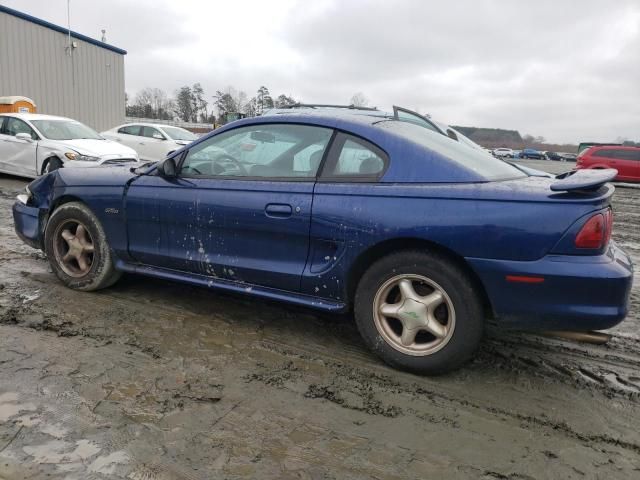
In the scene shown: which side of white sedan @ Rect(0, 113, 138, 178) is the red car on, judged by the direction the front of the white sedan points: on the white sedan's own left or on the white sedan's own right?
on the white sedan's own left

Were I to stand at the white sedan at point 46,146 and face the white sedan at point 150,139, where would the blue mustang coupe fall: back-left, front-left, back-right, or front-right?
back-right

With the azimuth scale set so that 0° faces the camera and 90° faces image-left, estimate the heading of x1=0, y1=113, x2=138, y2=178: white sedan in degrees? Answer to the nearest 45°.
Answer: approximately 315°

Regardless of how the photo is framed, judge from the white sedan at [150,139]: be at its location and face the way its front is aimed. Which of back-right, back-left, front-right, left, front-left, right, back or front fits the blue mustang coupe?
front-right

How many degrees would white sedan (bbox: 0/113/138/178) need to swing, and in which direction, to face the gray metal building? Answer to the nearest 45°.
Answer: approximately 135° to its left

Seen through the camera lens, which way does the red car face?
facing to the right of the viewer

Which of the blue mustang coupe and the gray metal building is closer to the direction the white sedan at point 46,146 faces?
the blue mustang coupe

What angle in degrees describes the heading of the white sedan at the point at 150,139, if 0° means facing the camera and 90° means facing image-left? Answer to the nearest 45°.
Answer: approximately 315°

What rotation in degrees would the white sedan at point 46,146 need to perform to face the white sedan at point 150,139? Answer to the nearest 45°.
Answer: approximately 90° to its left

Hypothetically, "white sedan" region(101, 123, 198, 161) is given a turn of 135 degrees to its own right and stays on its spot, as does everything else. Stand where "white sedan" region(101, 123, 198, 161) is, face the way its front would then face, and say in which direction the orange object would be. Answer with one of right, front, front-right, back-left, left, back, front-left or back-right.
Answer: front-right

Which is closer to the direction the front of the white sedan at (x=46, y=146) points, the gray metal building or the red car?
the red car
